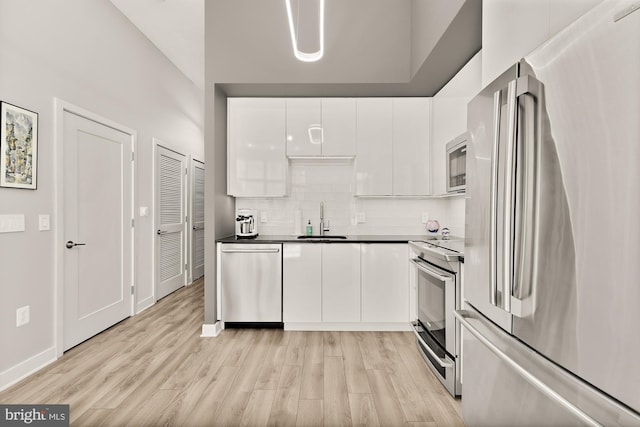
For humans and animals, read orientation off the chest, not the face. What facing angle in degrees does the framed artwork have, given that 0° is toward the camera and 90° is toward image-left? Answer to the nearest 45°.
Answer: approximately 315°

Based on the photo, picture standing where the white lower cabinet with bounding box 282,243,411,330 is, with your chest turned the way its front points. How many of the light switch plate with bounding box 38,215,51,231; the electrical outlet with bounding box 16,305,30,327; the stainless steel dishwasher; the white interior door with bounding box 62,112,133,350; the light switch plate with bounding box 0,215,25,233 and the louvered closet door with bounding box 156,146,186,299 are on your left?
0

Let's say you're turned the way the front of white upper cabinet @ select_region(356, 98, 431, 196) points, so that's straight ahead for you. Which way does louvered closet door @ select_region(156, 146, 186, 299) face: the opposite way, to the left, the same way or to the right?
to the left

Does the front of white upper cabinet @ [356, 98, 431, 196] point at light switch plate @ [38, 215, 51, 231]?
no

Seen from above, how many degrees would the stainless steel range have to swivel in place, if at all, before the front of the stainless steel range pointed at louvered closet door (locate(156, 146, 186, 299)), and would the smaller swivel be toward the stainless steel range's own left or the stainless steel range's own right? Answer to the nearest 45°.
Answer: approximately 45° to the stainless steel range's own right

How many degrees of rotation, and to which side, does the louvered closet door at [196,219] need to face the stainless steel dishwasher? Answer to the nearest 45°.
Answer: approximately 45° to its right

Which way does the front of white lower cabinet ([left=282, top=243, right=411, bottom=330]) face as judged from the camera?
facing the viewer

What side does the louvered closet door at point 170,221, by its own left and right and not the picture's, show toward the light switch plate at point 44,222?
right

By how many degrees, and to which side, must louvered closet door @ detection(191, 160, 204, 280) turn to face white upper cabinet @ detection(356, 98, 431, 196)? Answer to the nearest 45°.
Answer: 0° — it already faces it

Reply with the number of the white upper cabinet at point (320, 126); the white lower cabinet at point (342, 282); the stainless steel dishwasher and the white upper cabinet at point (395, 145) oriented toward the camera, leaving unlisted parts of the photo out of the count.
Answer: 4

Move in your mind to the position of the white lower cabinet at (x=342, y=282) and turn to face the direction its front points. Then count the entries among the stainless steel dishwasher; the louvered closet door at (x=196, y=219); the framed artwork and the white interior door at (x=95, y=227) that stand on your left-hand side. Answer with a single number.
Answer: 0

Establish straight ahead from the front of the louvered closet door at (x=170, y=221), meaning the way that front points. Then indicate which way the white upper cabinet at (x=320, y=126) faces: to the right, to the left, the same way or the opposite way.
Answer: to the right

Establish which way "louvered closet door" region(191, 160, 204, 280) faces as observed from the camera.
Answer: facing the viewer and to the right of the viewer

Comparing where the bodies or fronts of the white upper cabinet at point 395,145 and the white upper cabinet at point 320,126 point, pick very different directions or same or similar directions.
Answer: same or similar directions

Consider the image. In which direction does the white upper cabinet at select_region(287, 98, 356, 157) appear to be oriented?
toward the camera

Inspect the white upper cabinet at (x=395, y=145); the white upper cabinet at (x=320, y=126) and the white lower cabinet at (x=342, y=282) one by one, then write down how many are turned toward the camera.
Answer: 3
